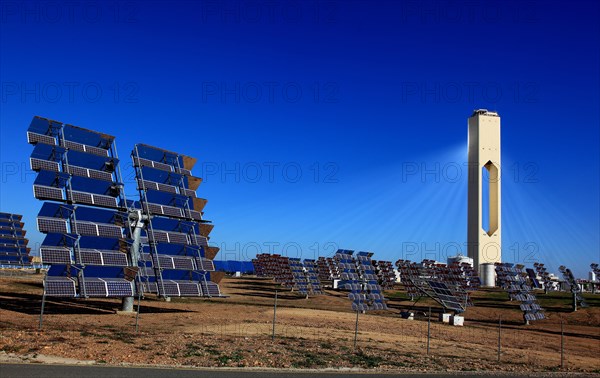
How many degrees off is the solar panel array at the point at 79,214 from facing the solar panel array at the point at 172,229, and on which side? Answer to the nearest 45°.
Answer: approximately 90° to its left

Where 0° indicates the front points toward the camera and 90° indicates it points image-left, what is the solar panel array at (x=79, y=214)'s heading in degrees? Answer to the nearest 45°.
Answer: approximately 315°

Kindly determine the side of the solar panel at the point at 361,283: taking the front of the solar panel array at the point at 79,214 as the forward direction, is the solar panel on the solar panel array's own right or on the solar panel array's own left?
on the solar panel array's own left
